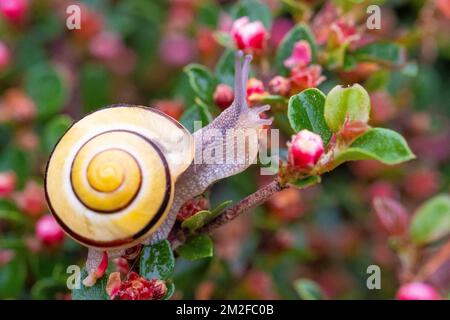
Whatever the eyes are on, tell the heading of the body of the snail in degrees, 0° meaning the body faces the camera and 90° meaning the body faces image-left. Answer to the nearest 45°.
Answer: approximately 270°

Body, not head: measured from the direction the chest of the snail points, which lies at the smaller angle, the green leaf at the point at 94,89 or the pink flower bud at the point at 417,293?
the pink flower bud

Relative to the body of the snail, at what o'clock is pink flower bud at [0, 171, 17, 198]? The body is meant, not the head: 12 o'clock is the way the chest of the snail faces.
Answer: The pink flower bud is roughly at 8 o'clock from the snail.
